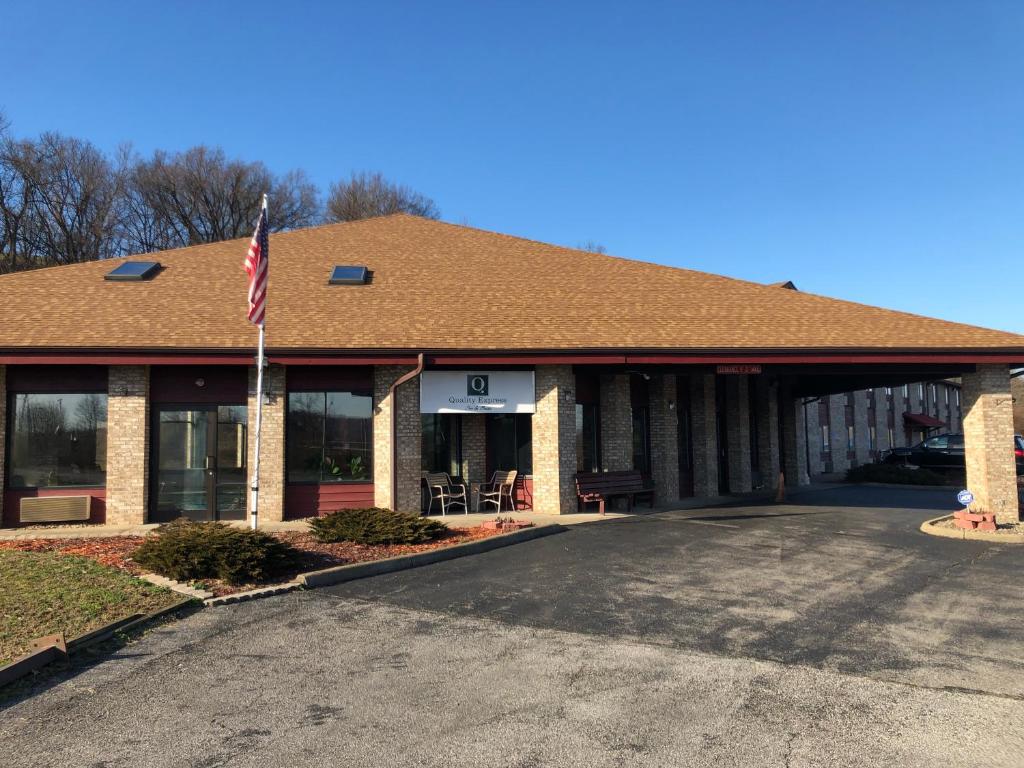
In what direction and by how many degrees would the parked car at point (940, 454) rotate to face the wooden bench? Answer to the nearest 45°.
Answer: approximately 90° to its left

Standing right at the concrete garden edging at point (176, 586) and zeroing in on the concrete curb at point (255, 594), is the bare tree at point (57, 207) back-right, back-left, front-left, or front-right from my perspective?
back-left

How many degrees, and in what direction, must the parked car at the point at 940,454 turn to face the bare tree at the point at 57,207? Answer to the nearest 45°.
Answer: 0° — it already faces it

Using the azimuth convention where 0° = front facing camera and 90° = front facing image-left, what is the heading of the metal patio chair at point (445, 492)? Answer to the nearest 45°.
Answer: approximately 315°

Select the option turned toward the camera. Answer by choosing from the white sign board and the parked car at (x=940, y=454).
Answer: the white sign board

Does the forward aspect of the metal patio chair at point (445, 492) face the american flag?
no

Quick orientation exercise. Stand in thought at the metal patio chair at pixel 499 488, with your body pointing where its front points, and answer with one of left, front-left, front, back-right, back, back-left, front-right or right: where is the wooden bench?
back-left

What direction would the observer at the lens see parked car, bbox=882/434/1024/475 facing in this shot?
facing to the left of the viewer

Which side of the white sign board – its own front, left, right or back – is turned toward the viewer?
front

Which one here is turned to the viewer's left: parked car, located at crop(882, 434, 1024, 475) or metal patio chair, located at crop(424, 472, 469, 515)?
the parked car

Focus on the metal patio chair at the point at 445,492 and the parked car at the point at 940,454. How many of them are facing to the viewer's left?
1

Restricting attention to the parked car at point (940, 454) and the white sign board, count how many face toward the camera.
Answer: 1
